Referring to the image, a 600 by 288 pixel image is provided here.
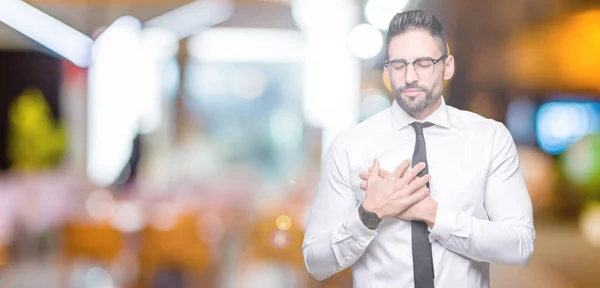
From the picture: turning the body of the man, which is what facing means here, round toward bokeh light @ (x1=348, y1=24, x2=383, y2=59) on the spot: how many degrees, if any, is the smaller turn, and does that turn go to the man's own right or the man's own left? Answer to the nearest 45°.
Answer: approximately 180°

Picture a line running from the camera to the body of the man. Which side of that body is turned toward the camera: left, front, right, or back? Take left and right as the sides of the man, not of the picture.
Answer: front

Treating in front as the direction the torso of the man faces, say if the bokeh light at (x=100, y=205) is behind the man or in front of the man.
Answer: behind

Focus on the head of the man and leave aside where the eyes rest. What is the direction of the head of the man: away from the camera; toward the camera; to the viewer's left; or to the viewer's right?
toward the camera

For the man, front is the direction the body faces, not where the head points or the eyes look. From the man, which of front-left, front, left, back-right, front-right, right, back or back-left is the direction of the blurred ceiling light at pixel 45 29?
back-right

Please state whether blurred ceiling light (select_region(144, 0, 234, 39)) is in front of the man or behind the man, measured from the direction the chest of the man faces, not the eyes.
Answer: behind

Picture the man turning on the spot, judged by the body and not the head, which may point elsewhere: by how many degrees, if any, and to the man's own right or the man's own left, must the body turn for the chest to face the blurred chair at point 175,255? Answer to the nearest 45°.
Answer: approximately 135° to the man's own right

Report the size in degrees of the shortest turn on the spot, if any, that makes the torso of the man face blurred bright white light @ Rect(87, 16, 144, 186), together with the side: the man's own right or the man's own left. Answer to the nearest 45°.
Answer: approximately 135° to the man's own right

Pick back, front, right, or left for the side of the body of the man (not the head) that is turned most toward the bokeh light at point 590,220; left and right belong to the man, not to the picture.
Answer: back
